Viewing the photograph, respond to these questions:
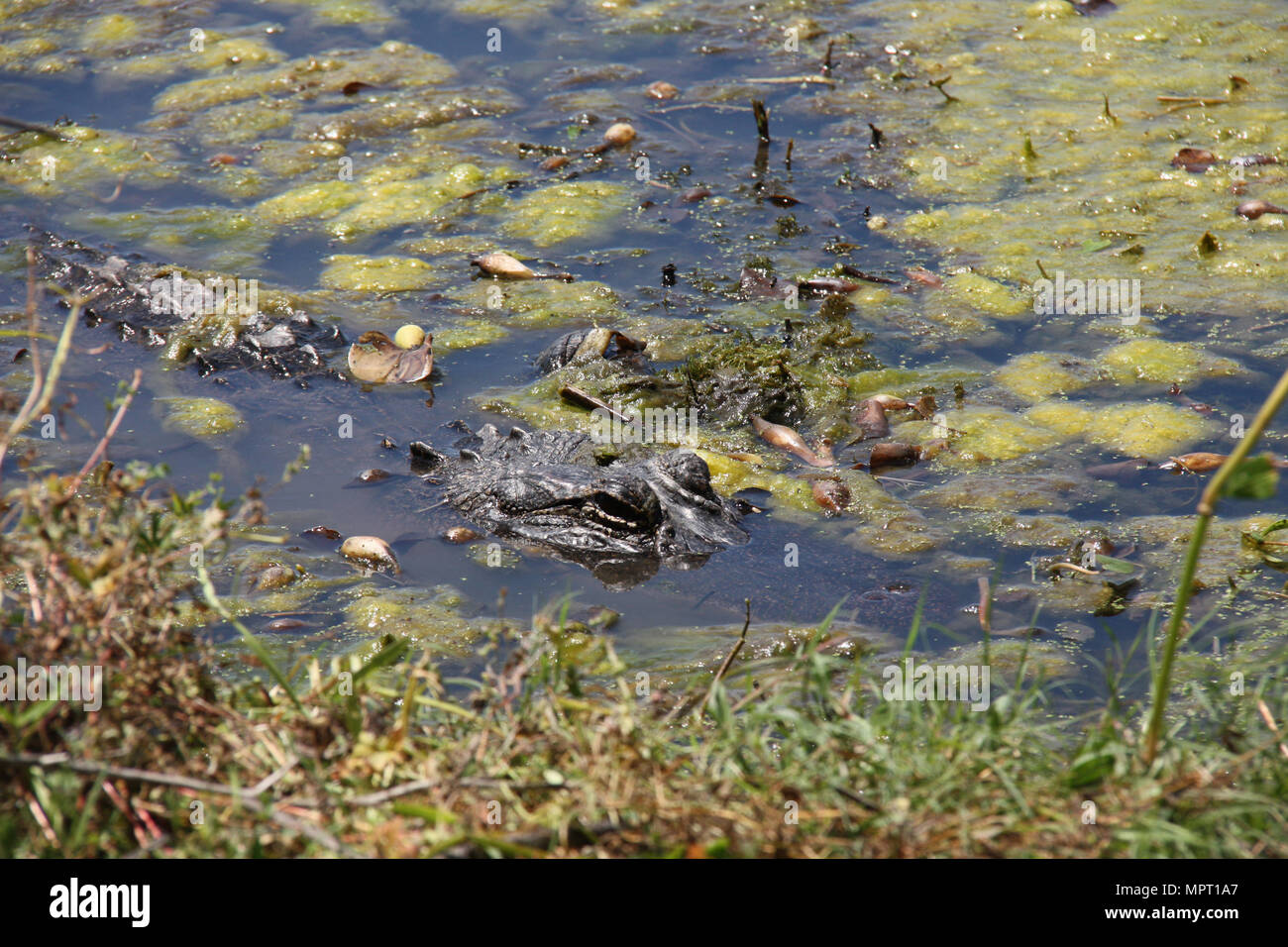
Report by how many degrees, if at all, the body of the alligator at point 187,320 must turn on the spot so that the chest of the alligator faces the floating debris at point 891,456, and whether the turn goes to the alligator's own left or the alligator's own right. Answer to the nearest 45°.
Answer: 0° — it already faces it

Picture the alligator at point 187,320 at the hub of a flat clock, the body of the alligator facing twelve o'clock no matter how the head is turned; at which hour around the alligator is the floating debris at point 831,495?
The floating debris is roughly at 12 o'clock from the alligator.

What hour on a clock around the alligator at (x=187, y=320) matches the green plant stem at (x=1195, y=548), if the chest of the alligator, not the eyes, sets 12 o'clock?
The green plant stem is roughly at 1 o'clock from the alligator.

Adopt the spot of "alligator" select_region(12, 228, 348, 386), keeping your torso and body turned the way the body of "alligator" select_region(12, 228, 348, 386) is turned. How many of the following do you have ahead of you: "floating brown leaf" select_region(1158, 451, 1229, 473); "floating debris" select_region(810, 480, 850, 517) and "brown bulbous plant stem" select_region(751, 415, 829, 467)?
3

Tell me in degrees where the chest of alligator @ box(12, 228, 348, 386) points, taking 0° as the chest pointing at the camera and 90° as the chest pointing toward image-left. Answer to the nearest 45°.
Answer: approximately 315°

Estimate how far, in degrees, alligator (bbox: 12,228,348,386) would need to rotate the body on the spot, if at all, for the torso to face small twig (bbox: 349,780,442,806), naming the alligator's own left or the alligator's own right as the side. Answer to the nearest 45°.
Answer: approximately 45° to the alligator's own right
